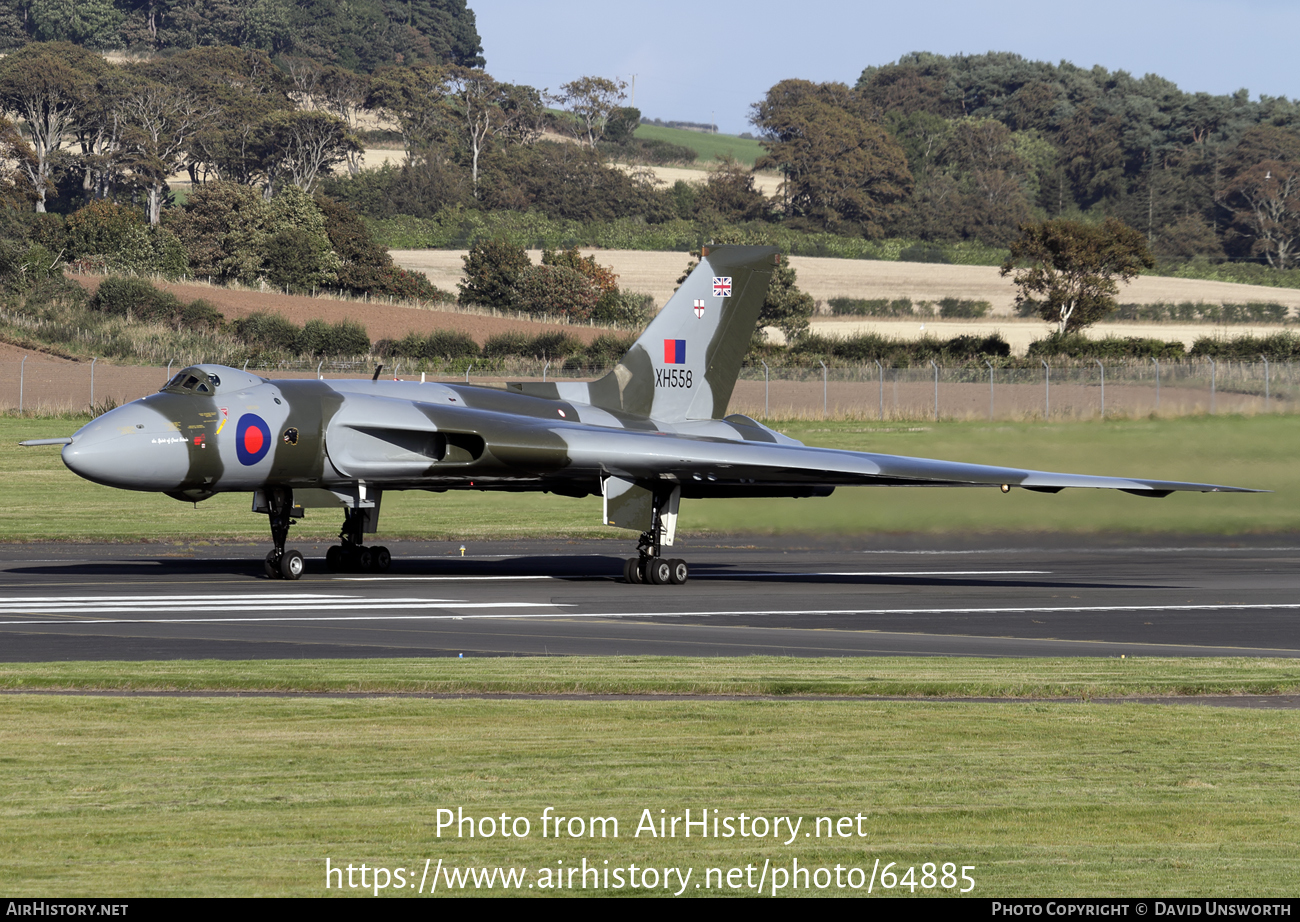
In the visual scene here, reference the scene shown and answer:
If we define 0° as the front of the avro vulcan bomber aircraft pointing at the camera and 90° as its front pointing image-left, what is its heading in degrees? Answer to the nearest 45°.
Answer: approximately 45°
